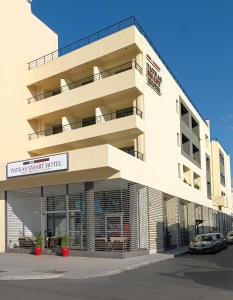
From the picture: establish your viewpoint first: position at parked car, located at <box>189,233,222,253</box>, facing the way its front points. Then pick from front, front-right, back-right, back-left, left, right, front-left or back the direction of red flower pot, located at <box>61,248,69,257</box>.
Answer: front

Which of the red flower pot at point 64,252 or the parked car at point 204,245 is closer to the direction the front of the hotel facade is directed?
the red flower pot

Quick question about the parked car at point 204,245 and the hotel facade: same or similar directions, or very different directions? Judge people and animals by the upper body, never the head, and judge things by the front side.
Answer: same or similar directions

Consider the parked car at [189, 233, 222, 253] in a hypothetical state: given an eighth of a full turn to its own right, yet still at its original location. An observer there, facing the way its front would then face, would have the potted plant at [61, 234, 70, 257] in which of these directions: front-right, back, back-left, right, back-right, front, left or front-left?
front-left

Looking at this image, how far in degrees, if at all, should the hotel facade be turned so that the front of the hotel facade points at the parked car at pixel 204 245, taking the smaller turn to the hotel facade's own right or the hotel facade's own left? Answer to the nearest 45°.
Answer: approximately 135° to the hotel facade's own left

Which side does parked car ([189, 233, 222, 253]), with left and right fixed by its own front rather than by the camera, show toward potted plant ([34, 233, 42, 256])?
front

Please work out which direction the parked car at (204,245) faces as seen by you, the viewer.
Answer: facing the viewer and to the left of the viewer

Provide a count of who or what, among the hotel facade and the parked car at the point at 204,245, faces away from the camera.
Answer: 0
